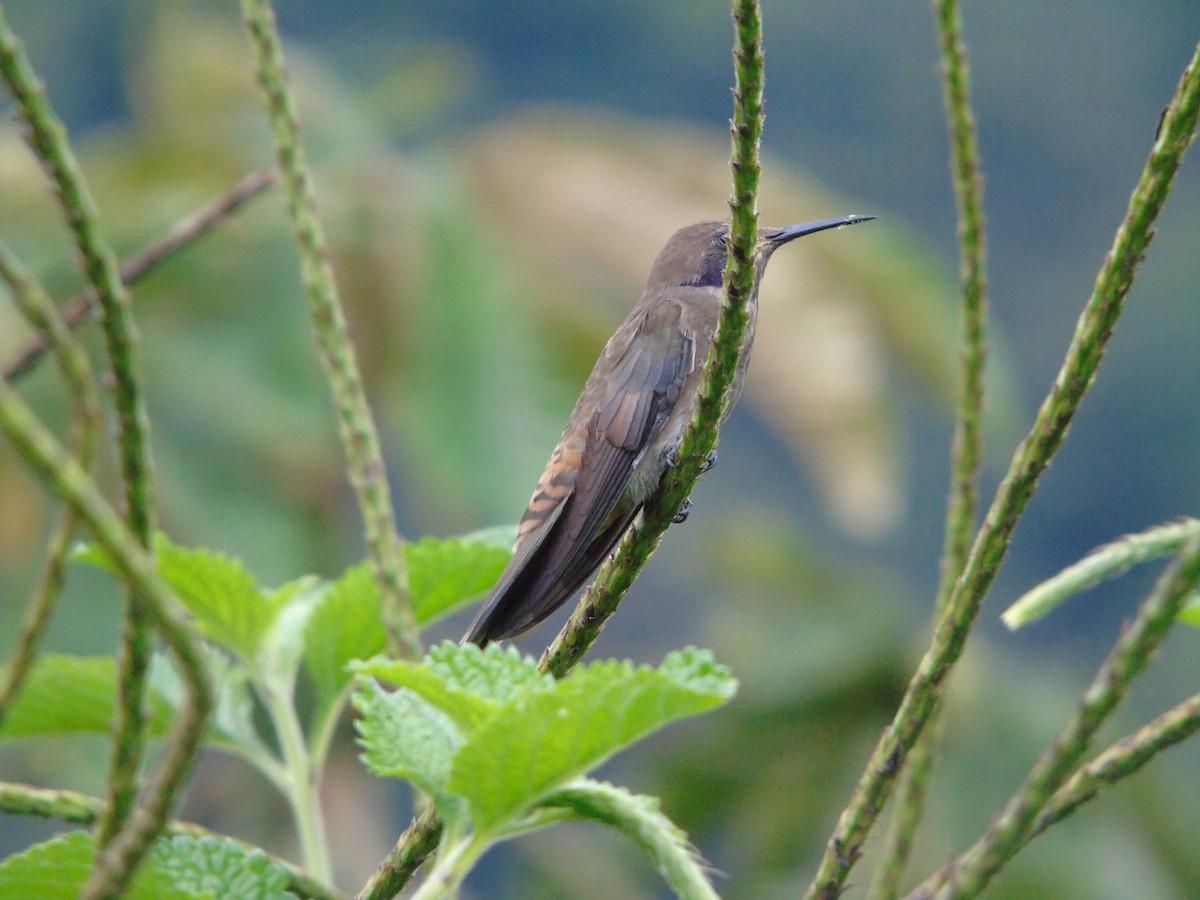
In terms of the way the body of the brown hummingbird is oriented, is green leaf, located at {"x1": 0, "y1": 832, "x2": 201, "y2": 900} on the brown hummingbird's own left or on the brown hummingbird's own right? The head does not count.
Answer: on the brown hummingbird's own right

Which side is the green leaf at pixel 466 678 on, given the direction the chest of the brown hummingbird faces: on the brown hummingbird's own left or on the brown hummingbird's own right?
on the brown hummingbird's own right

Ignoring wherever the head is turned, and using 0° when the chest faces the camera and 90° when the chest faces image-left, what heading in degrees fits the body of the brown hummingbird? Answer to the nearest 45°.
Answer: approximately 270°

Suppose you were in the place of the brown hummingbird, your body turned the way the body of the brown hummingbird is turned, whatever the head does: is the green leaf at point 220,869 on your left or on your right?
on your right

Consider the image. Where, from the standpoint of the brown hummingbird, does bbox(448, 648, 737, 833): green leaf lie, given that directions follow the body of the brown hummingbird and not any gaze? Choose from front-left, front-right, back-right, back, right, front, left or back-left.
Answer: right

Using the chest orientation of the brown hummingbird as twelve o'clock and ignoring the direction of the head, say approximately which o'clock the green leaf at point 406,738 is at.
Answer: The green leaf is roughly at 5 o'clock from the brown hummingbird.

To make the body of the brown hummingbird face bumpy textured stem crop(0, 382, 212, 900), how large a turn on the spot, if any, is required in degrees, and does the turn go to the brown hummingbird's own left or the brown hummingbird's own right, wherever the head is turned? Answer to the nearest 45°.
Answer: approximately 180°

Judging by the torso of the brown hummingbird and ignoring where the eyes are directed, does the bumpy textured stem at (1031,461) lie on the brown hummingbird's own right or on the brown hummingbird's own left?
on the brown hummingbird's own right
